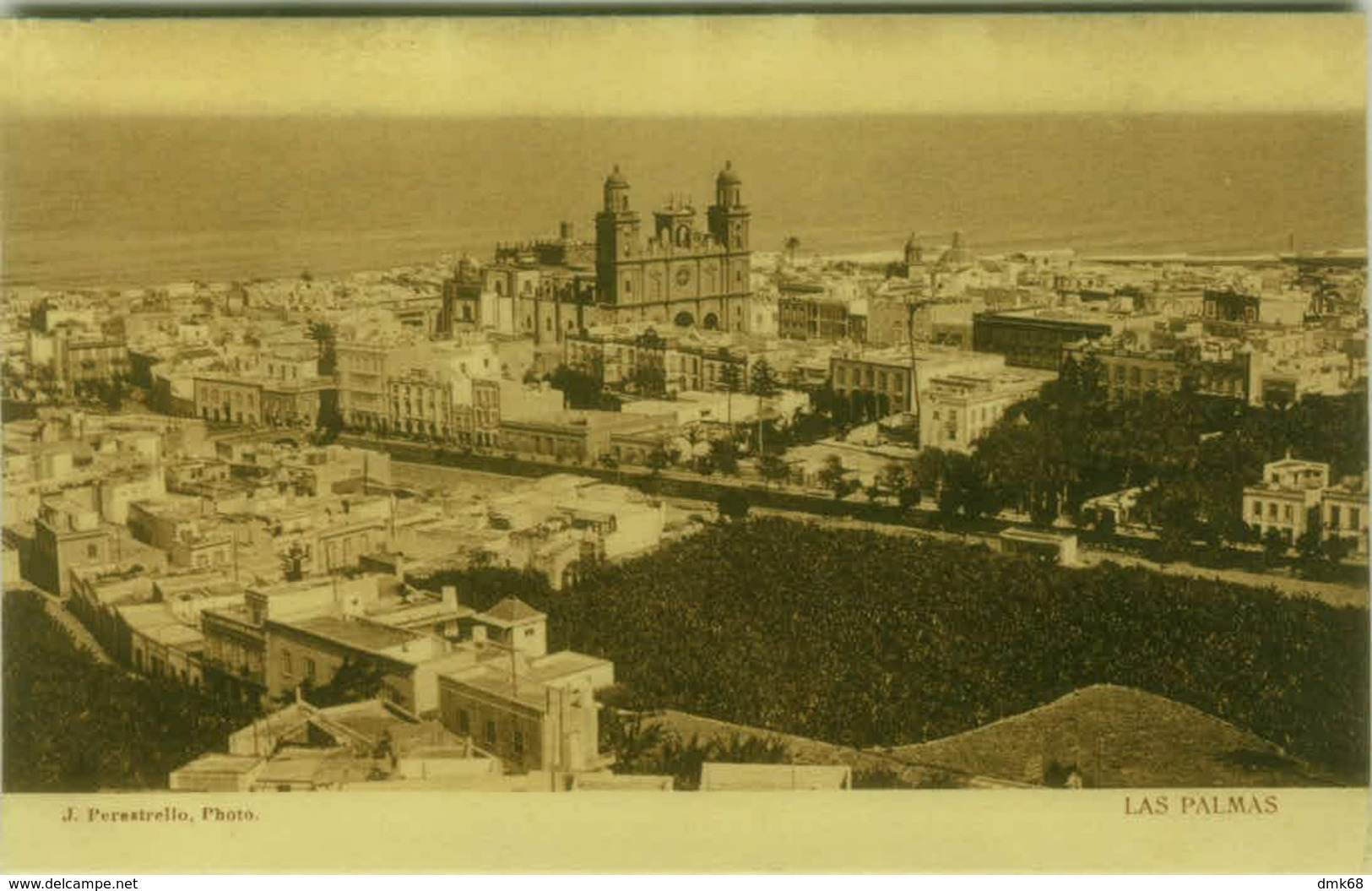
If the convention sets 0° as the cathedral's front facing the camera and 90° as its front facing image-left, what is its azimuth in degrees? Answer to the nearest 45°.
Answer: approximately 315°
